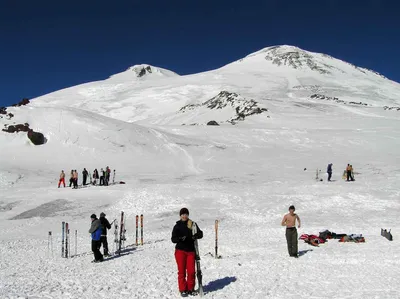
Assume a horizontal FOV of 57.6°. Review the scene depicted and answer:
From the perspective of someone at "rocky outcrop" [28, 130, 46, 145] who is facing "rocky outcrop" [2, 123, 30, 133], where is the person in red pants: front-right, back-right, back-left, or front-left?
back-left

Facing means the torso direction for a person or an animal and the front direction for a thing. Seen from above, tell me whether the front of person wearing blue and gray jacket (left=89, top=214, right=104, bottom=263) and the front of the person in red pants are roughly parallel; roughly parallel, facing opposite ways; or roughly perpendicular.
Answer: roughly perpendicular

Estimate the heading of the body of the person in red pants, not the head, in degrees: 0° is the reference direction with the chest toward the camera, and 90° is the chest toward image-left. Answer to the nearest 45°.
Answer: approximately 0°

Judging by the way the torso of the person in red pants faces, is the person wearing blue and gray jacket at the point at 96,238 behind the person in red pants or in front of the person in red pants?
behind

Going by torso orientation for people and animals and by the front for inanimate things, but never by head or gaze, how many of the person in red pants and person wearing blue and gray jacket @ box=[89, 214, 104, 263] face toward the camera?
1

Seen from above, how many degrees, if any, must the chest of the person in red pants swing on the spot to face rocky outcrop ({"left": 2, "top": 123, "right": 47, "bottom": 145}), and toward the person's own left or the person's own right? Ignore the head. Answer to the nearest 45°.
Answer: approximately 135° to the person's own right
